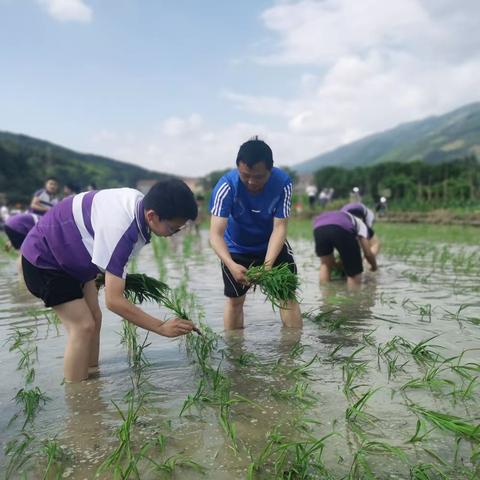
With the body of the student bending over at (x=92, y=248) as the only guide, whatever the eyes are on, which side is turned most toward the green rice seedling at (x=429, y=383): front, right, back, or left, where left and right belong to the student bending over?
front

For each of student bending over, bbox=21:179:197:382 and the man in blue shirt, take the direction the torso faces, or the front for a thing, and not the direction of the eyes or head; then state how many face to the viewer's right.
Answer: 1

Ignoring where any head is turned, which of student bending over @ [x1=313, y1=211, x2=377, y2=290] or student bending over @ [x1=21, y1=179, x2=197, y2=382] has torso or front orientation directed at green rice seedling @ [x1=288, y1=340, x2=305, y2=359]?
student bending over @ [x1=21, y1=179, x2=197, y2=382]

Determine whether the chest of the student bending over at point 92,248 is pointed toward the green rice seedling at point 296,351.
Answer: yes

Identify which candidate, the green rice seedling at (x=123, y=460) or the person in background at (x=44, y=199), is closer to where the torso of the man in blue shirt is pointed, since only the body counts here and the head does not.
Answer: the green rice seedling

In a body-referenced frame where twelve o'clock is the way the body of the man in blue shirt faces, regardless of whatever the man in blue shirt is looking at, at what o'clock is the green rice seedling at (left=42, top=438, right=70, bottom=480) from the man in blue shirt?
The green rice seedling is roughly at 1 o'clock from the man in blue shirt.

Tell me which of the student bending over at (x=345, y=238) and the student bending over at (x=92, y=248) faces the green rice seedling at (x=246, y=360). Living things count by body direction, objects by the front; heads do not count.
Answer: the student bending over at (x=92, y=248)

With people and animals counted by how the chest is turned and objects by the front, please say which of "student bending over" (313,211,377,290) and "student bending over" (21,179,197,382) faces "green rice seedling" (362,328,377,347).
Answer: "student bending over" (21,179,197,382)

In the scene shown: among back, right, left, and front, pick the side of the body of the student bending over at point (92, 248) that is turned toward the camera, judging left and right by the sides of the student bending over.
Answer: right

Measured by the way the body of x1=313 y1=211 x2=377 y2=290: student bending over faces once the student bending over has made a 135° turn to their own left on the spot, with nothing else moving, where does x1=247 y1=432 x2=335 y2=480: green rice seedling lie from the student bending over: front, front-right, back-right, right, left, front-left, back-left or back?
left

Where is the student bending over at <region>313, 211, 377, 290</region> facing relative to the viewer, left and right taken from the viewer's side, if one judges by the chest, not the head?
facing away from the viewer and to the right of the viewer

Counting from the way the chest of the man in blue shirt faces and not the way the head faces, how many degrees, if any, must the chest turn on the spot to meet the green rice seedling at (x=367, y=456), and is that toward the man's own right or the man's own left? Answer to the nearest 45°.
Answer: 0° — they already face it

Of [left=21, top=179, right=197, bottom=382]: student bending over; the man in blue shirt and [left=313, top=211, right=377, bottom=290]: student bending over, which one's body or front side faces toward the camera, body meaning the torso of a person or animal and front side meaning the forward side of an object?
the man in blue shirt
